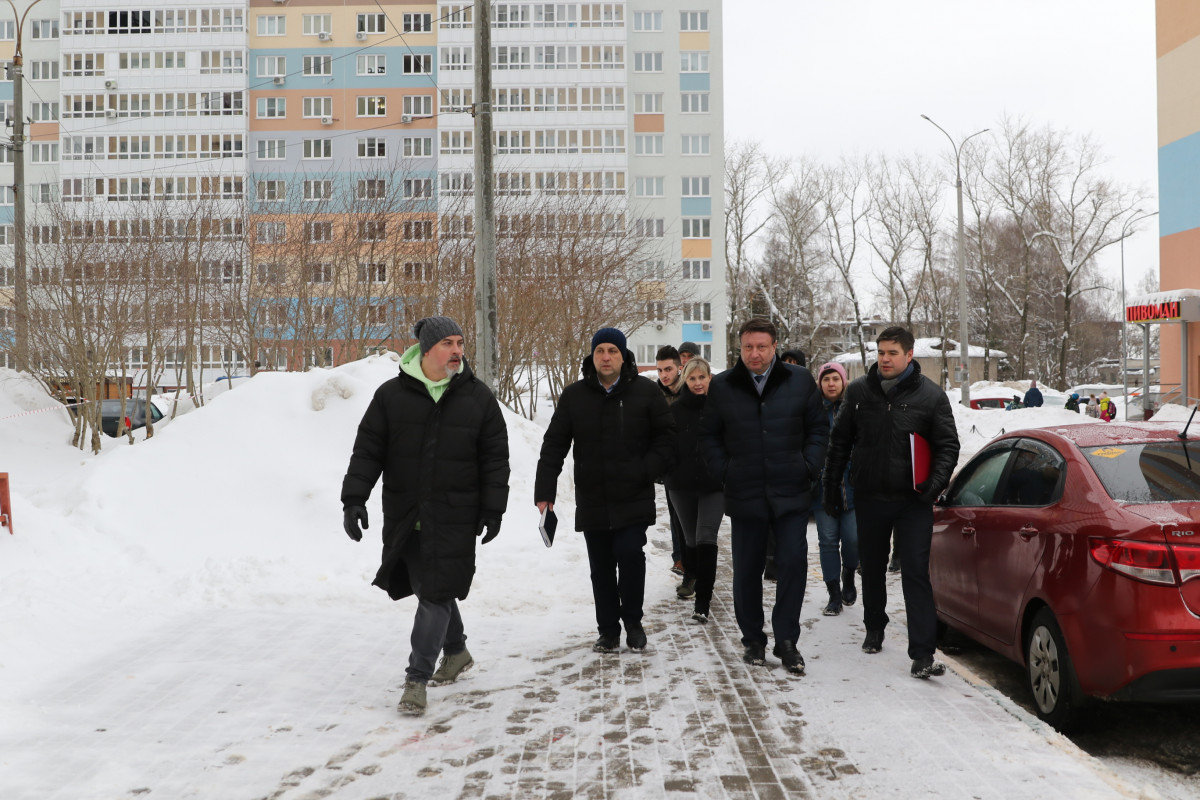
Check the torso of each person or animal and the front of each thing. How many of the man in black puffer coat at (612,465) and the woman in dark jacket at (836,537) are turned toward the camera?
2

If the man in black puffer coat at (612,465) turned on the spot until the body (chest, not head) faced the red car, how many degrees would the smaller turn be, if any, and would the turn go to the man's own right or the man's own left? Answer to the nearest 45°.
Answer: approximately 45° to the man's own left

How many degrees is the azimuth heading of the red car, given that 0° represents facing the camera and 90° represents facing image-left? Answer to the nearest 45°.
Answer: approximately 135°

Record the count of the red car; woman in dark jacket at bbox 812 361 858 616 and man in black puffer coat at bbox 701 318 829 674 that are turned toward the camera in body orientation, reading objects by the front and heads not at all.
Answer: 2

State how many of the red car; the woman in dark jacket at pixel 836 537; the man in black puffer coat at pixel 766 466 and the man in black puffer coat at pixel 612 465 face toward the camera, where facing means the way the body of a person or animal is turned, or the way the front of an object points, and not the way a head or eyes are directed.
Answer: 3
